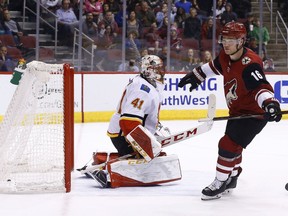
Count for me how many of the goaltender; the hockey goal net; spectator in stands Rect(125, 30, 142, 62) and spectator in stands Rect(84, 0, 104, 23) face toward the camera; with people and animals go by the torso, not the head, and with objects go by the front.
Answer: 2

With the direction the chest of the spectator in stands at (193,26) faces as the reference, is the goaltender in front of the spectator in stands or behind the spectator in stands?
in front

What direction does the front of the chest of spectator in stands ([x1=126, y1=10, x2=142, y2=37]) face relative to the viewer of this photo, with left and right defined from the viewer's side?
facing the viewer

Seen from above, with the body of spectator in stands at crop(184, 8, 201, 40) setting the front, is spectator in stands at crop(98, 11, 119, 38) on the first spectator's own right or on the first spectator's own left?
on the first spectator's own right

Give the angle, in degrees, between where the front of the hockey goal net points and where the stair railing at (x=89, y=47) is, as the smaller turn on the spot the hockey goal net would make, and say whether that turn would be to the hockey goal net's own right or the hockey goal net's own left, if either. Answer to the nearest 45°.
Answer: approximately 90° to the hockey goal net's own left

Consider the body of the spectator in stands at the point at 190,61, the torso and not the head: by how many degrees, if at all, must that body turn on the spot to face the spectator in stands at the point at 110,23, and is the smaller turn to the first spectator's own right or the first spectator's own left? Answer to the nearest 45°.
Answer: approximately 90° to the first spectator's own right

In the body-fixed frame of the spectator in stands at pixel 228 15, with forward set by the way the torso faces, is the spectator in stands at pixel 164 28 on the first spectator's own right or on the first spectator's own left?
on the first spectator's own right

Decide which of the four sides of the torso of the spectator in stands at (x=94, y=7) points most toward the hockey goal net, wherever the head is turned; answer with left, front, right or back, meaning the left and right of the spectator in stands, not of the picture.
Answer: front

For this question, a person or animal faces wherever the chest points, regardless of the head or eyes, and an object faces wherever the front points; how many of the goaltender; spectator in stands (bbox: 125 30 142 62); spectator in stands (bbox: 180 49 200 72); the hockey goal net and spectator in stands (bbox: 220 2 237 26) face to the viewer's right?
2

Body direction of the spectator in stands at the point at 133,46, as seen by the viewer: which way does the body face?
toward the camera

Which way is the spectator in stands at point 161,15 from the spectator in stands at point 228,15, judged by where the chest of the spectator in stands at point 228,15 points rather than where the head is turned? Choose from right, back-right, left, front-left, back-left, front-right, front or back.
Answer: front-right

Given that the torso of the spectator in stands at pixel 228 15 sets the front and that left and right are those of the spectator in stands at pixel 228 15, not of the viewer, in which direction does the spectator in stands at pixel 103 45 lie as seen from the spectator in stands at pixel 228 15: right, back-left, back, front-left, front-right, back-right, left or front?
front-right
